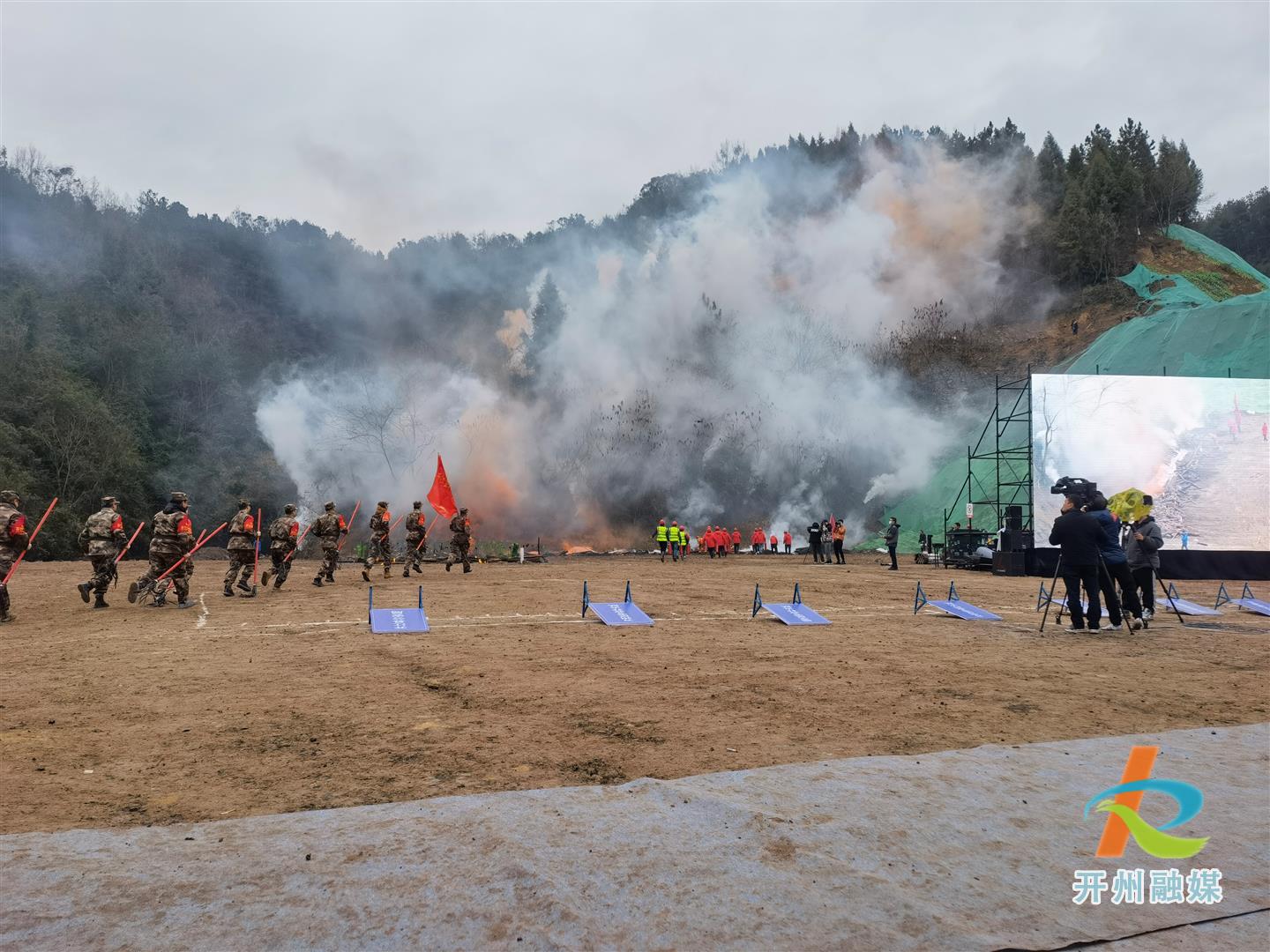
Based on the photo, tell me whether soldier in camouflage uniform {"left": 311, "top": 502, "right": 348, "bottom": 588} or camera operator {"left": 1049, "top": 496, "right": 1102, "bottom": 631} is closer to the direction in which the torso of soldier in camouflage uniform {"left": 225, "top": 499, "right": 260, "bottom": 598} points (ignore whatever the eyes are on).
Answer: the soldier in camouflage uniform

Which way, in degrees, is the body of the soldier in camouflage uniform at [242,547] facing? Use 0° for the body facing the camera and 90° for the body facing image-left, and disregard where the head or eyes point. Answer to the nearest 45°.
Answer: approximately 225°

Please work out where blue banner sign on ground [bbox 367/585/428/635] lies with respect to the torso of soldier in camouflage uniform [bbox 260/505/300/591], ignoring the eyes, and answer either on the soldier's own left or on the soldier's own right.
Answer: on the soldier's own right

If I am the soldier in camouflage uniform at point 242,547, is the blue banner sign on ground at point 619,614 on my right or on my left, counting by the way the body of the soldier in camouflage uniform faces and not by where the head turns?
on my right

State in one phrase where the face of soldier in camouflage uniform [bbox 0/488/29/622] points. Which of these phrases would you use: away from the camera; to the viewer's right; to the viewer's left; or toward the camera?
to the viewer's right

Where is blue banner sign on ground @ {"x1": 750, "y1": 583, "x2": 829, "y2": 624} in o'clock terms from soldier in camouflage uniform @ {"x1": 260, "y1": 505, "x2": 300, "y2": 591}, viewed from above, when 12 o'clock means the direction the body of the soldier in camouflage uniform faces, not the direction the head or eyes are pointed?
The blue banner sign on ground is roughly at 3 o'clock from the soldier in camouflage uniform.

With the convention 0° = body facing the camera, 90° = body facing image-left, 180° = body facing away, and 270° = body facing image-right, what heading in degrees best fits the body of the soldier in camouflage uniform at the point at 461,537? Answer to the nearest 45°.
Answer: approximately 225°

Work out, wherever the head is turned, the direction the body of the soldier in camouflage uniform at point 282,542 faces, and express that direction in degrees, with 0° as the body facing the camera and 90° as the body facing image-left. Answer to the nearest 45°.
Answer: approximately 225°

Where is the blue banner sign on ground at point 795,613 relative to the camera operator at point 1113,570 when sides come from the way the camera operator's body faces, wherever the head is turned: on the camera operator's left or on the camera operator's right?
on the camera operator's left

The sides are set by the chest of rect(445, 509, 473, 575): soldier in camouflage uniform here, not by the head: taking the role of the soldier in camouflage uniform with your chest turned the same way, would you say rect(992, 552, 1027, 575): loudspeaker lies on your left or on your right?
on your right
